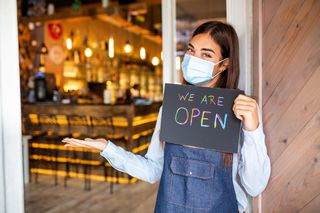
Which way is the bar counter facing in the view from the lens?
facing the viewer

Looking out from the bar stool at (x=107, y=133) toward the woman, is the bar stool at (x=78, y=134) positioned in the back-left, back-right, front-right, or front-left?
back-right

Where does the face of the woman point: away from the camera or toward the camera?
toward the camera

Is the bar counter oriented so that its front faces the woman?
yes
